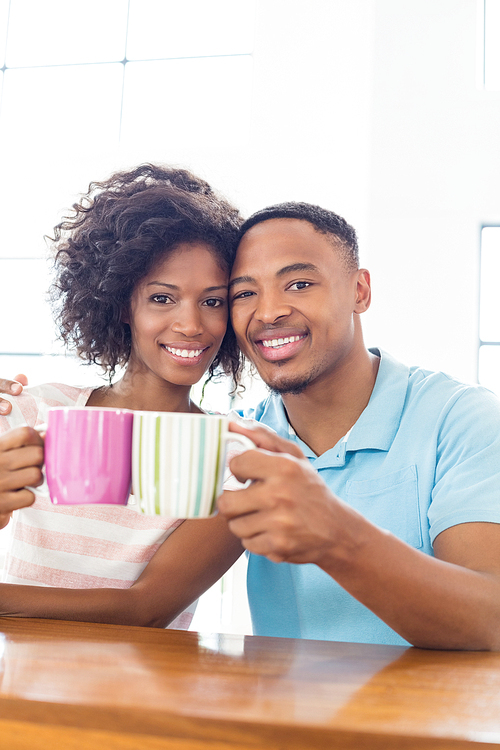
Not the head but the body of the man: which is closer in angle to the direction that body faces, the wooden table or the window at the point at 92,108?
the wooden table

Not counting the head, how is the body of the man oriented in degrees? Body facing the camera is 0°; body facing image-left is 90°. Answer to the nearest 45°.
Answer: approximately 45°
